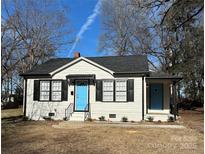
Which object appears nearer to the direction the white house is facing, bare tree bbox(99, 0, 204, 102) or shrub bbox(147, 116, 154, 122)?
the shrub

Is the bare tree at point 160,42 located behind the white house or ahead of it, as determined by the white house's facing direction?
behind

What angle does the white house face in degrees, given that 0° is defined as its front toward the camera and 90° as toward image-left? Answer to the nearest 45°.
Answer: approximately 0°
